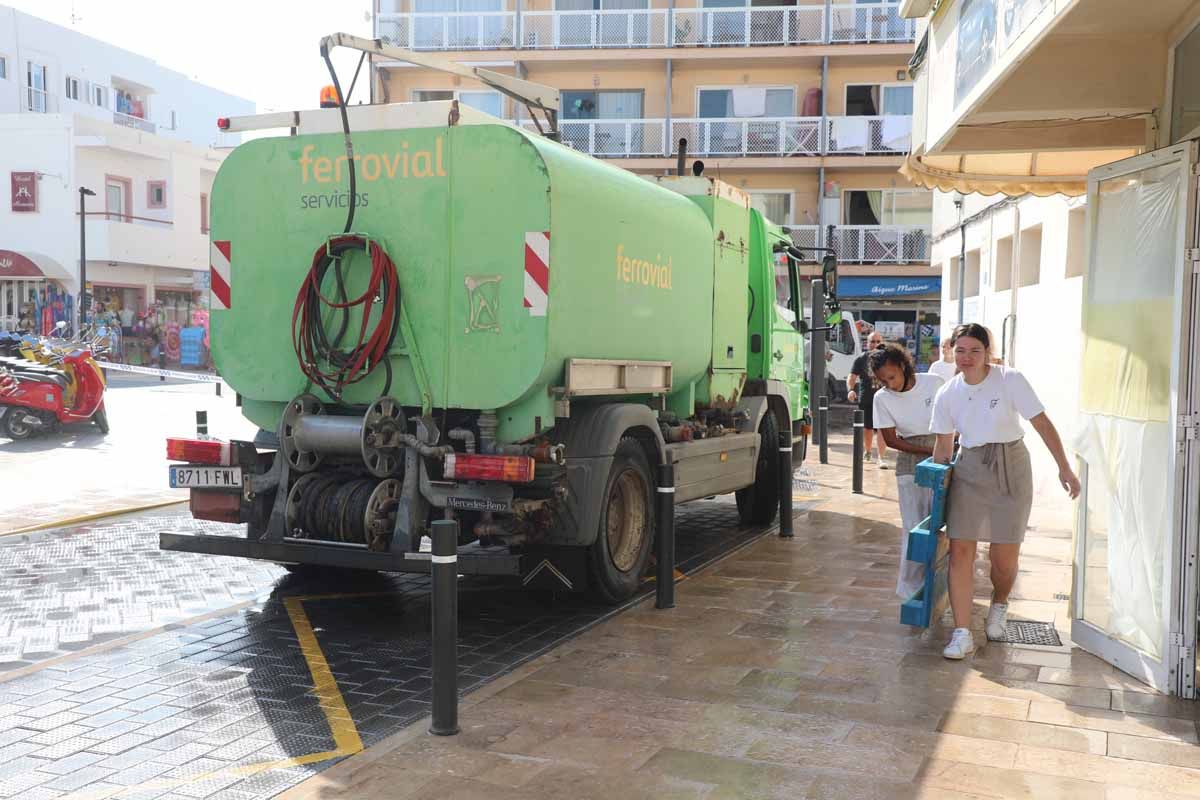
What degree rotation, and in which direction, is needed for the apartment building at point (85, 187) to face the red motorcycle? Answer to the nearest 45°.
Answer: approximately 45° to its right

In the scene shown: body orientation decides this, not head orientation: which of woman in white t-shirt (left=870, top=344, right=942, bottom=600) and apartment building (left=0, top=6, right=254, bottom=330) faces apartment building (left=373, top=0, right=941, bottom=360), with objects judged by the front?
apartment building (left=0, top=6, right=254, bottom=330)

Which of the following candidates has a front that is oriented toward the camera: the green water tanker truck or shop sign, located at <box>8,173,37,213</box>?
the shop sign

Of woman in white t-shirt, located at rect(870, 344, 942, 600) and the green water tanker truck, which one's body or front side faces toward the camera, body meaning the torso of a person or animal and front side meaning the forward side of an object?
the woman in white t-shirt

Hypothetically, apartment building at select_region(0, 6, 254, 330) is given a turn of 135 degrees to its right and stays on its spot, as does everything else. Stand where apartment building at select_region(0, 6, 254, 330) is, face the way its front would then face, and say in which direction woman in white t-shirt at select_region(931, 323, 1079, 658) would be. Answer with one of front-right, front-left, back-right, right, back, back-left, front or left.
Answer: left

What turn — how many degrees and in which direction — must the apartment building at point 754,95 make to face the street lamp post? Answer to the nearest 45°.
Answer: approximately 90° to its right

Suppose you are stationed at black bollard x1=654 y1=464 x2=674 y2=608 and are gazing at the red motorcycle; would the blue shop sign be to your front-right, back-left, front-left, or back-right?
front-right

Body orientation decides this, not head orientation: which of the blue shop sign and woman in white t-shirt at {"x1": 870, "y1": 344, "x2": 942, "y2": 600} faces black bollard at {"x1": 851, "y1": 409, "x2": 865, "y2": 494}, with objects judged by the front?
the blue shop sign

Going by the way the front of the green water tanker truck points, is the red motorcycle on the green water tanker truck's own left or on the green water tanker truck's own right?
on the green water tanker truck's own left

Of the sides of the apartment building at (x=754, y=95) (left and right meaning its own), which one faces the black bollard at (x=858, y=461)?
front

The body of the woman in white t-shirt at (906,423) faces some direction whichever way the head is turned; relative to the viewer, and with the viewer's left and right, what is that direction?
facing the viewer

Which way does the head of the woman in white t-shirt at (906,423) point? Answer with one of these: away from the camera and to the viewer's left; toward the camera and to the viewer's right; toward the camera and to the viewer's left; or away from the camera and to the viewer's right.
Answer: toward the camera and to the viewer's left

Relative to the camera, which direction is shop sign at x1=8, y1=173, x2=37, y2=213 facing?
toward the camera

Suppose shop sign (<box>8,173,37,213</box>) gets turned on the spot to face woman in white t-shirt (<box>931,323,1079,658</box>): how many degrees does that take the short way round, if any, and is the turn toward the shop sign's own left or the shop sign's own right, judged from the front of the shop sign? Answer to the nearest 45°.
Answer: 0° — it already faces them

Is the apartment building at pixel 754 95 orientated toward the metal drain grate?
yes

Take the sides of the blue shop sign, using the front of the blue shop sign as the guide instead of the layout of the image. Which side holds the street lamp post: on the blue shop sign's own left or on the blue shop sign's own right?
on the blue shop sign's own right

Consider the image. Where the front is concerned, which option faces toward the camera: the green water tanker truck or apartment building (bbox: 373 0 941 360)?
the apartment building

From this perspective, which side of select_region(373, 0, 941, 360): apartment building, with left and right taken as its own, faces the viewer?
front
